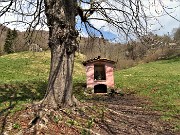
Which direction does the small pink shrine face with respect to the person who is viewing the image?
facing the viewer
